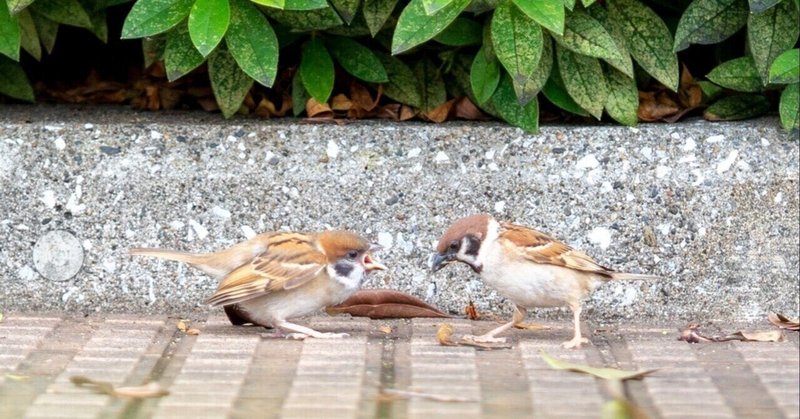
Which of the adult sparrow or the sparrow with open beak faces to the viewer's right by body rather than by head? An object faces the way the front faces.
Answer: the sparrow with open beak

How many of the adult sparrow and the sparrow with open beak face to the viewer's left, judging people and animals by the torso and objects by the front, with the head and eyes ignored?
1

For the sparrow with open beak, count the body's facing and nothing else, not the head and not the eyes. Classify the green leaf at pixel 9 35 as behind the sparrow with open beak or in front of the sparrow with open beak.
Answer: behind

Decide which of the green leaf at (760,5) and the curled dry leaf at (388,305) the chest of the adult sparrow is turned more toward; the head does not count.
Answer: the curled dry leaf

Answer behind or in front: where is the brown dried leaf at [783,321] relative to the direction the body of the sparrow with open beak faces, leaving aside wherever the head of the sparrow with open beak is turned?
in front

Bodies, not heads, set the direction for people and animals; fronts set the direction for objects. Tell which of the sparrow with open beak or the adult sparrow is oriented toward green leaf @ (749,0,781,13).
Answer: the sparrow with open beak

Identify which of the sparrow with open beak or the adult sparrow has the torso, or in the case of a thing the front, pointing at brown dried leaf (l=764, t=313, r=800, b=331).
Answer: the sparrow with open beak

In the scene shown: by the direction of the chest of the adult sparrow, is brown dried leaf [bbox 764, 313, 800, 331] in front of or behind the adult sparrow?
behind

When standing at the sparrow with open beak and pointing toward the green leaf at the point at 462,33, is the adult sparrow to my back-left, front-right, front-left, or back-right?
front-right

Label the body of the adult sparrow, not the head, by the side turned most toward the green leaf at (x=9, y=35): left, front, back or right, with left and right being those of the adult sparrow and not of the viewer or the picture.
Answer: front

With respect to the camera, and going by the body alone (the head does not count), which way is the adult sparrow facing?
to the viewer's left

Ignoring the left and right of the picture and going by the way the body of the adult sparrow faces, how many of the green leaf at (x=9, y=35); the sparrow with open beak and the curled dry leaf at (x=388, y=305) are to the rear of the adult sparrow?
0

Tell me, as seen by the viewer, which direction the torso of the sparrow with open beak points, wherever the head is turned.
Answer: to the viewer's right

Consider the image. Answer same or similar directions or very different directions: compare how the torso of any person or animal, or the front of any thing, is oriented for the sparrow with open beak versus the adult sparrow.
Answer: very different directions
